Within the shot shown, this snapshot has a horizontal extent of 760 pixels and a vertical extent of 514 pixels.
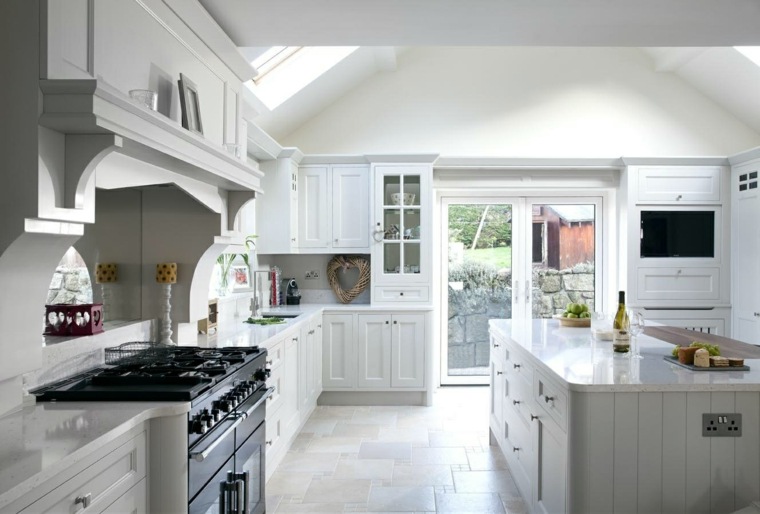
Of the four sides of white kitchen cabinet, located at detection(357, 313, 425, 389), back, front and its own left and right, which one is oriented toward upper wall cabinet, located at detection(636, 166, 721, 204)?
left

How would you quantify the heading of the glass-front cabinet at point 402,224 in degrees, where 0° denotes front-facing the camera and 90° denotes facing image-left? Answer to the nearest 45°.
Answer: approximately 0°

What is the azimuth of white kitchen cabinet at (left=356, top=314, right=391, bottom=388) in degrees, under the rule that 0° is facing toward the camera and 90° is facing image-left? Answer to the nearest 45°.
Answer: approximately 0°

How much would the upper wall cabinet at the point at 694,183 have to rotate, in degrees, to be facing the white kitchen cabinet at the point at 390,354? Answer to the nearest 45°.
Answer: approximately 45° to its right

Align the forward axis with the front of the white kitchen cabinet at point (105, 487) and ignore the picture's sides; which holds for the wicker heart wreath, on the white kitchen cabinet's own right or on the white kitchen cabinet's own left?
on the white kitchen cabinet's own left

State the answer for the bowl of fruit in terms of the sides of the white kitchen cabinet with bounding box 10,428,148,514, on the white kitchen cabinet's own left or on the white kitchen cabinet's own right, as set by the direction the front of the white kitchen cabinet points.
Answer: on the white kitchen cabinet's own left

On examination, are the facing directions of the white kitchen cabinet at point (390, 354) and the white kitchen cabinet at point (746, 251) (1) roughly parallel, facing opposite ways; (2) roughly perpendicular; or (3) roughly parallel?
roughly perpendicular

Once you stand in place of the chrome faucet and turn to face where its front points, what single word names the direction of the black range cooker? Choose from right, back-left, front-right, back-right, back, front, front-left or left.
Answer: right

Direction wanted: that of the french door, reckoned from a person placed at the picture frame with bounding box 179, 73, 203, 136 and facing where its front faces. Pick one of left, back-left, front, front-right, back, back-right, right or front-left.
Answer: left

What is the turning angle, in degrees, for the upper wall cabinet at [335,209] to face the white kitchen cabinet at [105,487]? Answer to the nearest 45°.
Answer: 0° — it already faces it

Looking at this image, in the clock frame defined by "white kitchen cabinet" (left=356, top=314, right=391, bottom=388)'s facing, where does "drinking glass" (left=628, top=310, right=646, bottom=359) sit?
The drinking glass is roughly at 11 o'clock from the white kitchen cabinet.

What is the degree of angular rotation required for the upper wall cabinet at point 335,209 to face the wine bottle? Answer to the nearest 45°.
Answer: approximately 45° to its left

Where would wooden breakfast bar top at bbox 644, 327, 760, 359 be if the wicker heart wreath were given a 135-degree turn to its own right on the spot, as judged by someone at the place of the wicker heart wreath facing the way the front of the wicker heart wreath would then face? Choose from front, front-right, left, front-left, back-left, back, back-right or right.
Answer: back

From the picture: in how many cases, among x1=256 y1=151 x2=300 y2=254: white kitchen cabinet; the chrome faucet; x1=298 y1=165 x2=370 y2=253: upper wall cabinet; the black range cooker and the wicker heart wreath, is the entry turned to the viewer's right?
3

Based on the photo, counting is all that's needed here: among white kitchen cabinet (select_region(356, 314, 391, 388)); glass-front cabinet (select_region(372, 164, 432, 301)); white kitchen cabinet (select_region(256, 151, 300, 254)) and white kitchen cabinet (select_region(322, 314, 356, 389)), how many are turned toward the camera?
3

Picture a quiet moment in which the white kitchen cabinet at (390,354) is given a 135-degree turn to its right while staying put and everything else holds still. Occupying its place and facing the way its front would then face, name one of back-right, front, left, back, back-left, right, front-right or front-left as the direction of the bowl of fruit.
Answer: back
